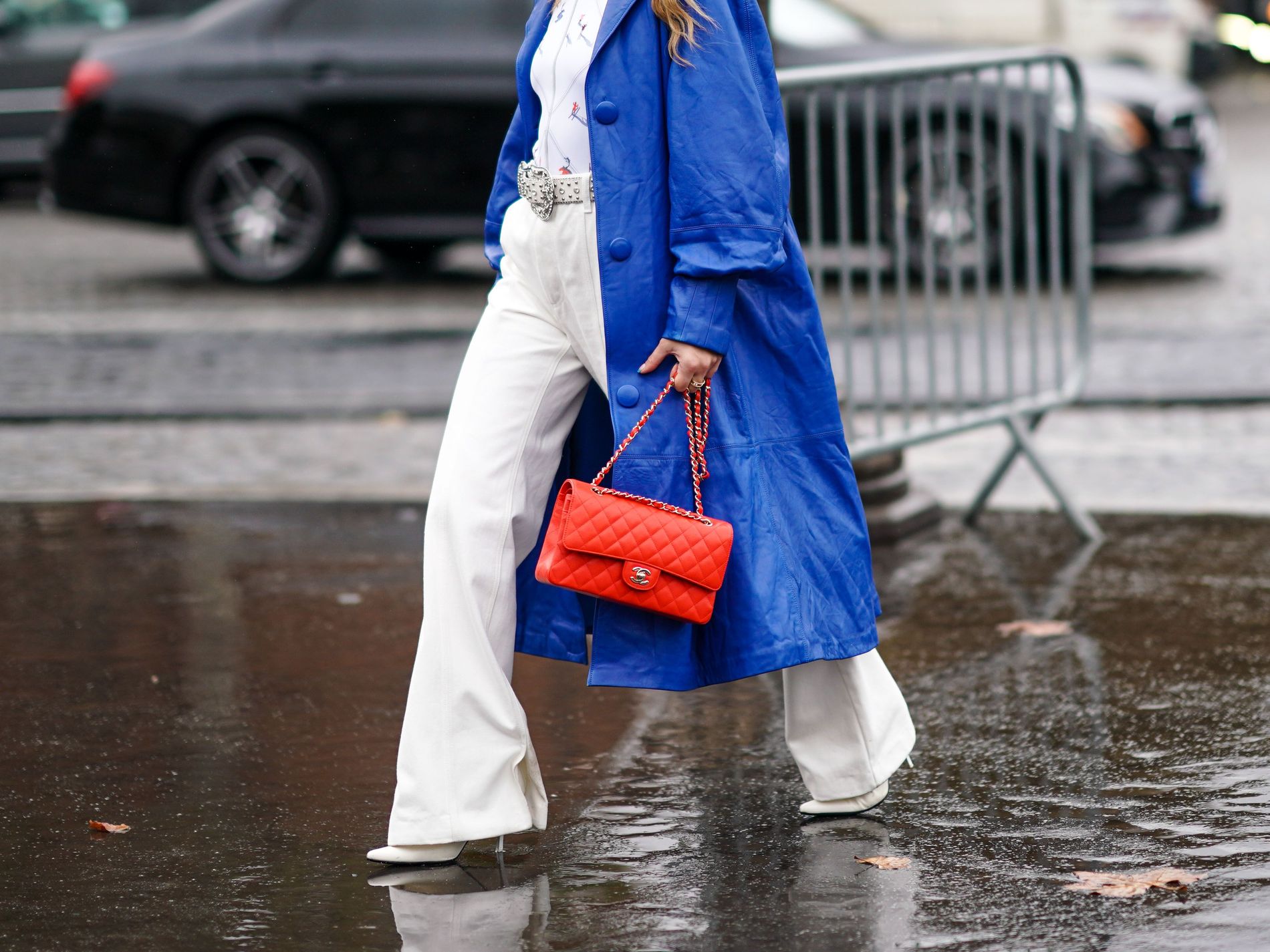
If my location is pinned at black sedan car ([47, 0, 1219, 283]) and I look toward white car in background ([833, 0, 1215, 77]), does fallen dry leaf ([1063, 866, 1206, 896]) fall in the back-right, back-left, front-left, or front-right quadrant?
back-right

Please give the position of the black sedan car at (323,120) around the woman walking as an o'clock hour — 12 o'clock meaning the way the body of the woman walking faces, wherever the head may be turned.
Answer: The black sedan car is roughly at 4 o'clock from the woman walking.

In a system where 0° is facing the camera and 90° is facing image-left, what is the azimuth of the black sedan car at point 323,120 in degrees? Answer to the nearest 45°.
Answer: approximately 270°

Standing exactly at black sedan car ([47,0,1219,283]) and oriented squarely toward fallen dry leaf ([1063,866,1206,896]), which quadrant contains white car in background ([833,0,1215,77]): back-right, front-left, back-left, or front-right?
back-left

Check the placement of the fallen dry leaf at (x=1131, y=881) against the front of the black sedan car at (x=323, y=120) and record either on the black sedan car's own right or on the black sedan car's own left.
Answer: on the black sedan car's own right

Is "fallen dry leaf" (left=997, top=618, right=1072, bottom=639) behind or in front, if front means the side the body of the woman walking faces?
behind

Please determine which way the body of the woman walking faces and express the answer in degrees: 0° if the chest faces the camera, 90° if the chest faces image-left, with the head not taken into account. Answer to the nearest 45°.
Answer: approximately 45°

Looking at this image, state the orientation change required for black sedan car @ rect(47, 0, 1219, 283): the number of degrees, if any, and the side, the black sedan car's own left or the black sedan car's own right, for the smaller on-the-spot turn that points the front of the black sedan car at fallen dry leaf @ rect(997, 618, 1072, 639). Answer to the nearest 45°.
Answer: approximately 90° to the black sedan car's own right
